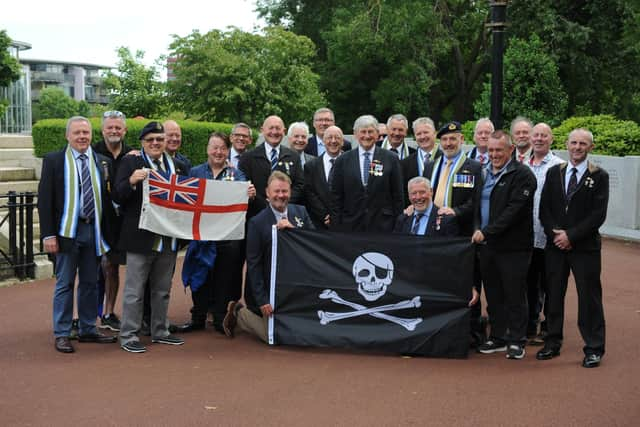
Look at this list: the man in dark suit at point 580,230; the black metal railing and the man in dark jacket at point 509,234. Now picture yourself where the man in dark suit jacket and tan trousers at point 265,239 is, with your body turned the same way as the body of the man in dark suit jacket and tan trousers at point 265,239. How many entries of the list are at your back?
1

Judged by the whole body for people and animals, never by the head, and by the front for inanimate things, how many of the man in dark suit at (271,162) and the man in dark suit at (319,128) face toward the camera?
2

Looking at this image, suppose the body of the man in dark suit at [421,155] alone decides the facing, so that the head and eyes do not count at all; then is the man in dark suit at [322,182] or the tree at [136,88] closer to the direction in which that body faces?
the man in dark suit

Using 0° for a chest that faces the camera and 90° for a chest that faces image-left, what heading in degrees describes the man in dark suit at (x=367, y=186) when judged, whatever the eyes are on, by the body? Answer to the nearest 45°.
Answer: approximately 0°

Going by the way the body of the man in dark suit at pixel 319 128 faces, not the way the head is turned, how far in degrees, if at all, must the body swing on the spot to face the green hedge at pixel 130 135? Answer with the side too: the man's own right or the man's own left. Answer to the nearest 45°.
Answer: approximately 135° to the man's own right

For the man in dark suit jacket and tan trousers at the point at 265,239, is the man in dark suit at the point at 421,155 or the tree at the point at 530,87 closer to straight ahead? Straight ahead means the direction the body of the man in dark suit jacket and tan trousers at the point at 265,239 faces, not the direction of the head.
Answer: the man in dark suit

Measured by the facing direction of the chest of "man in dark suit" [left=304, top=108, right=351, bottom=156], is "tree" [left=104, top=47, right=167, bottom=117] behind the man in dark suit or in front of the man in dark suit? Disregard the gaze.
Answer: behind

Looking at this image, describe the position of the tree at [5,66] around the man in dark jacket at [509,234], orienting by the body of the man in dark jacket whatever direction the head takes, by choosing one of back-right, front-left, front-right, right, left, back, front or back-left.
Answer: right

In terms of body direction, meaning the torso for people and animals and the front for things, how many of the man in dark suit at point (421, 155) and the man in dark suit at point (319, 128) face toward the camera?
2

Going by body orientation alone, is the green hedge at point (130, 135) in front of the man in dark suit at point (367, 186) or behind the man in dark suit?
behind

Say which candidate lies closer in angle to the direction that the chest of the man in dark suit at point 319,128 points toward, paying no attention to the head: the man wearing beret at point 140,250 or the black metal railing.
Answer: the man wearing beret

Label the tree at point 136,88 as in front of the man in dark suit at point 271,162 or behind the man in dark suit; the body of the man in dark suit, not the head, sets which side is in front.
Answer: behind
